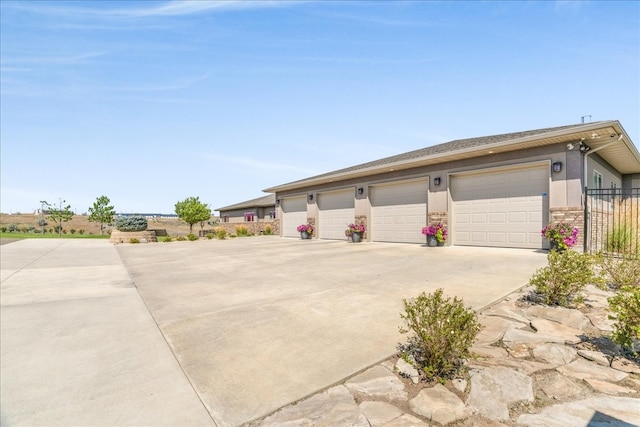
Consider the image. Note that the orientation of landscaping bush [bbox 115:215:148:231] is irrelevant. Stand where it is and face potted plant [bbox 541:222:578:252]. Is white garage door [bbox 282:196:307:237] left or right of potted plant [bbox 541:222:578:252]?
left

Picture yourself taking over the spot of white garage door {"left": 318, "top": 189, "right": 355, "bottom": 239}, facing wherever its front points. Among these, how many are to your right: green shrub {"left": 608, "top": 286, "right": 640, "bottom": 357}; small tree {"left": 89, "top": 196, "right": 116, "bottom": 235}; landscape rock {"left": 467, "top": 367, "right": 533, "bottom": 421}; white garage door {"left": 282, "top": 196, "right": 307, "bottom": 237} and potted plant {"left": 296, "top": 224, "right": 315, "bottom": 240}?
3

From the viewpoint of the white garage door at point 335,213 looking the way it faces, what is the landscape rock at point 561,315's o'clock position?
The landscape rock is roughly at 10 o'clock from the white garage door.

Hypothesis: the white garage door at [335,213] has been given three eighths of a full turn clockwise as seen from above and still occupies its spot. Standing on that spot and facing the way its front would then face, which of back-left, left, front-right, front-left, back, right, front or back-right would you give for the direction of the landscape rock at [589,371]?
back

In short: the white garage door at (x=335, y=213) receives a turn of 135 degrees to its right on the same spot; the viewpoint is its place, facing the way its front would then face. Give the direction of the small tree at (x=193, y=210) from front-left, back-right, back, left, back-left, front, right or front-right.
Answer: front-left

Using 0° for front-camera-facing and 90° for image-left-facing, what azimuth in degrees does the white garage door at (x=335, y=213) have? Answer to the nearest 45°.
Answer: approximately 45°

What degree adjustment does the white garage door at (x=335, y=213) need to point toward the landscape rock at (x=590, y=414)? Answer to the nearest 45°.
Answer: approximately 45° to its left

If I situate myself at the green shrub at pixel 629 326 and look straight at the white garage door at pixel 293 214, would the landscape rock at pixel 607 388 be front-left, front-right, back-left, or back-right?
back-left

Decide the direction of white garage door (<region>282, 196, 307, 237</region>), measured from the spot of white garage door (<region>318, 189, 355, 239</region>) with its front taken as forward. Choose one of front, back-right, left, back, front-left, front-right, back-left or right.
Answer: right

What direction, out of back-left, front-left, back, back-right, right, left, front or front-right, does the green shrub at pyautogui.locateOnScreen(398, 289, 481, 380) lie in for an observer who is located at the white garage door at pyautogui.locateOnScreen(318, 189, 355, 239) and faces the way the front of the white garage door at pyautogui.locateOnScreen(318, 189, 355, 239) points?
front-left

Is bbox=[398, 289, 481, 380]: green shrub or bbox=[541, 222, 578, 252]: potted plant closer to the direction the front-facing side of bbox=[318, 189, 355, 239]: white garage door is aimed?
the green shrub

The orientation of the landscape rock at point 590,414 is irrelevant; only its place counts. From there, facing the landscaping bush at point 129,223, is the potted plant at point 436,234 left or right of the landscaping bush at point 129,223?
right

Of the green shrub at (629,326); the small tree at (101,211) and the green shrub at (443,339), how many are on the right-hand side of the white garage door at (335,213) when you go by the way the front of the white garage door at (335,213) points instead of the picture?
1

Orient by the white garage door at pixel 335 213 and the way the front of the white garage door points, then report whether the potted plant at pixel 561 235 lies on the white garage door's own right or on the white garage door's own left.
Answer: on the white garage door's own left

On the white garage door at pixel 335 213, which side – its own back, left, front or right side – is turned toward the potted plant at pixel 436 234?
left

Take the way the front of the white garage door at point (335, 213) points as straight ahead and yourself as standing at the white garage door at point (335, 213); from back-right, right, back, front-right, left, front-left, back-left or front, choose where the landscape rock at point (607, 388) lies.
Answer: front-left

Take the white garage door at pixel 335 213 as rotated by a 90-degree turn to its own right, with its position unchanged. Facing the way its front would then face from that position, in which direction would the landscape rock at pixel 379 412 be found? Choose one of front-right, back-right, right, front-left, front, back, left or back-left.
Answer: back-left
